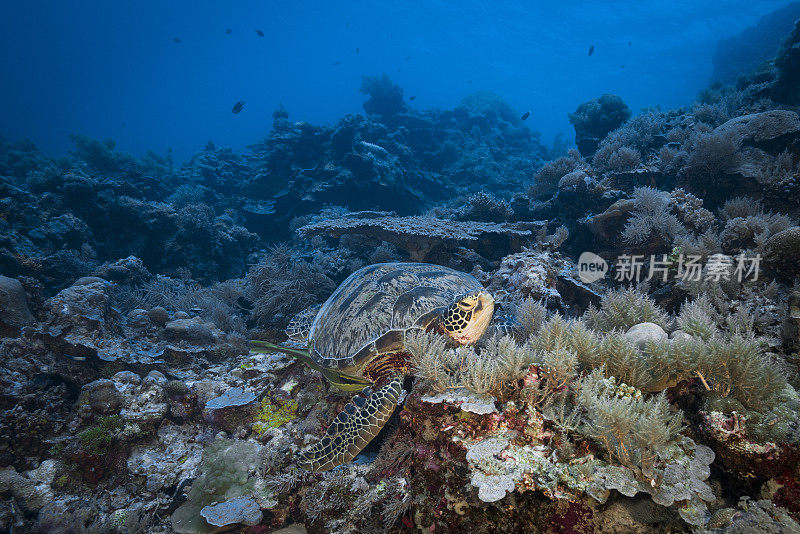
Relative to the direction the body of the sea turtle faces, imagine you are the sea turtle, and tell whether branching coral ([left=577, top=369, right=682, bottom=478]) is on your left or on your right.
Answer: on your right

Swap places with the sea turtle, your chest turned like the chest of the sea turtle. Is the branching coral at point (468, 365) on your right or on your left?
on your right

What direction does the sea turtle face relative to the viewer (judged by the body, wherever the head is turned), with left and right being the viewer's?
facing to the right of the viewer

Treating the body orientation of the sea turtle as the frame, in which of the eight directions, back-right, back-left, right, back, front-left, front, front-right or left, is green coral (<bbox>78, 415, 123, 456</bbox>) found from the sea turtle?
back

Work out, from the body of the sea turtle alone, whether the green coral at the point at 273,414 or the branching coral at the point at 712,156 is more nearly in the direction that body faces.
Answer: the branching coral
